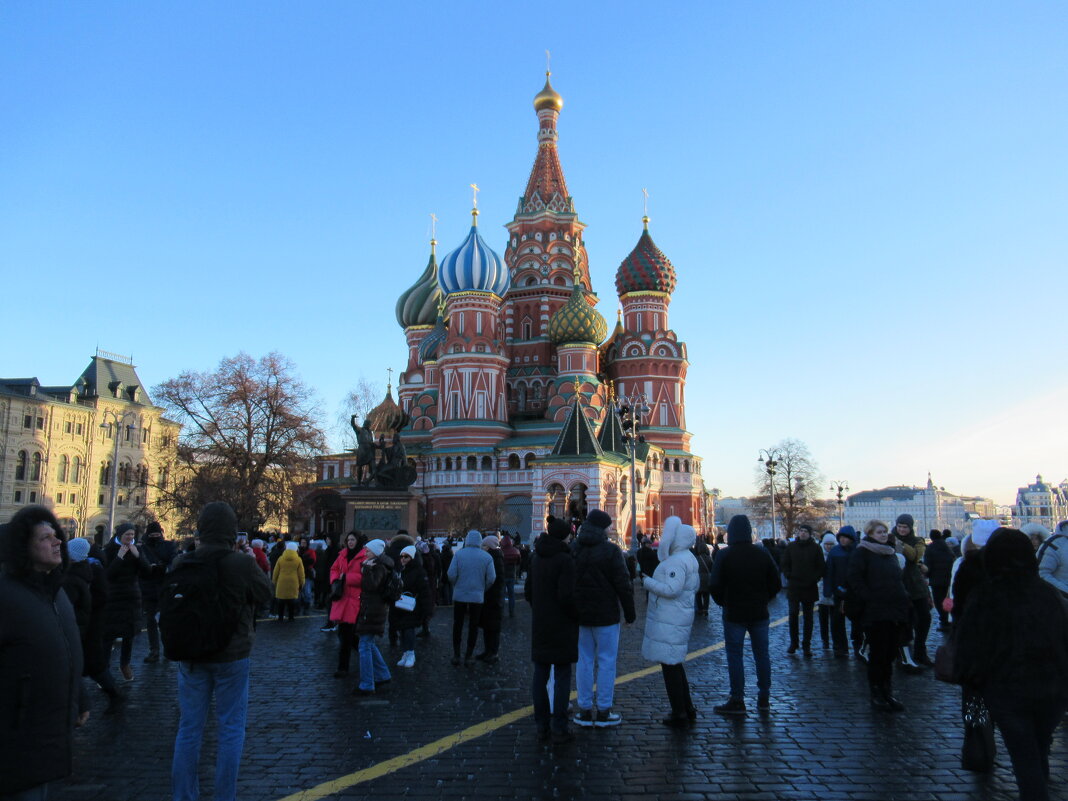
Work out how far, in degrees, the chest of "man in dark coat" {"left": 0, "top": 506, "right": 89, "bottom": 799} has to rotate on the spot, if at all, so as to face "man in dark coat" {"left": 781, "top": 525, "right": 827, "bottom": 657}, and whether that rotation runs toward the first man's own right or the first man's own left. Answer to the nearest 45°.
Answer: approximately 90° to the first man's own left

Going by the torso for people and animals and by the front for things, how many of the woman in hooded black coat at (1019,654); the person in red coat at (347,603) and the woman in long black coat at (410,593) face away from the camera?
1

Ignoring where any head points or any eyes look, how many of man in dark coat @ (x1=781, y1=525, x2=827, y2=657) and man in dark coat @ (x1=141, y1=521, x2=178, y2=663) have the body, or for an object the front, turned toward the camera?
2

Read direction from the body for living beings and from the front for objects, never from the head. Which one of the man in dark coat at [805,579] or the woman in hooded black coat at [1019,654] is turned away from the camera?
the woman in hooded black coat

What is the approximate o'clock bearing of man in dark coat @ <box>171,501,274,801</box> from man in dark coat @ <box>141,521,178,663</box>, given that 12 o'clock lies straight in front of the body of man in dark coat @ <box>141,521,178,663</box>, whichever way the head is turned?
man in dark coat @ <box>171,501,274,801</box> is roughly at 12 o'clock from man in dark coat @ <box>141,521,178,663</box>.

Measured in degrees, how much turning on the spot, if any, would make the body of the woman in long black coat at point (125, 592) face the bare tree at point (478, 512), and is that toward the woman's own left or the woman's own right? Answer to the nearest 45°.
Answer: approximately 90° to the woman's own left

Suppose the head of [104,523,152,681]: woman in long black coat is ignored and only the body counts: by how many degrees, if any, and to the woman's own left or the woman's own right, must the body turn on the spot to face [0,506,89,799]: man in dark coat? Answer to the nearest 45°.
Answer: approximately 45° to the woman's own right

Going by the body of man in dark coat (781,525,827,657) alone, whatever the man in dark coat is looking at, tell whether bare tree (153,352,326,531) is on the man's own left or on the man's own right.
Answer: on the man's own right

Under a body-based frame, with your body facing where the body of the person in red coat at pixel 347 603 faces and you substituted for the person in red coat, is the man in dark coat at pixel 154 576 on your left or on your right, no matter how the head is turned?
on your right

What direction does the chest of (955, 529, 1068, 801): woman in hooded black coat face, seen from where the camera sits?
away from the camera

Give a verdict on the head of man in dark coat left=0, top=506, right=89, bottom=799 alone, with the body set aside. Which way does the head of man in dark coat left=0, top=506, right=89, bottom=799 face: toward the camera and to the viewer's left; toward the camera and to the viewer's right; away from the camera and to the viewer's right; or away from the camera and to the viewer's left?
toward the camera and to the viewer's right

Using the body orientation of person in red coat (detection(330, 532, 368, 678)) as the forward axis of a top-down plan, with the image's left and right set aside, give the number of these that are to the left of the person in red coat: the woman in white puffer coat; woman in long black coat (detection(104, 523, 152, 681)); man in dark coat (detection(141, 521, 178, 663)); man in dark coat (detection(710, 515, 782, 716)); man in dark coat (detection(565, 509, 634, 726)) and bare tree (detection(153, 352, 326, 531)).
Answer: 3

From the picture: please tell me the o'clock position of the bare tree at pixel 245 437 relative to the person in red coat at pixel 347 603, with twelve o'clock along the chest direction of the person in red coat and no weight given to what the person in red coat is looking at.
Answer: The bare tree is roughly at 4 o'clock from the person in red coat.
